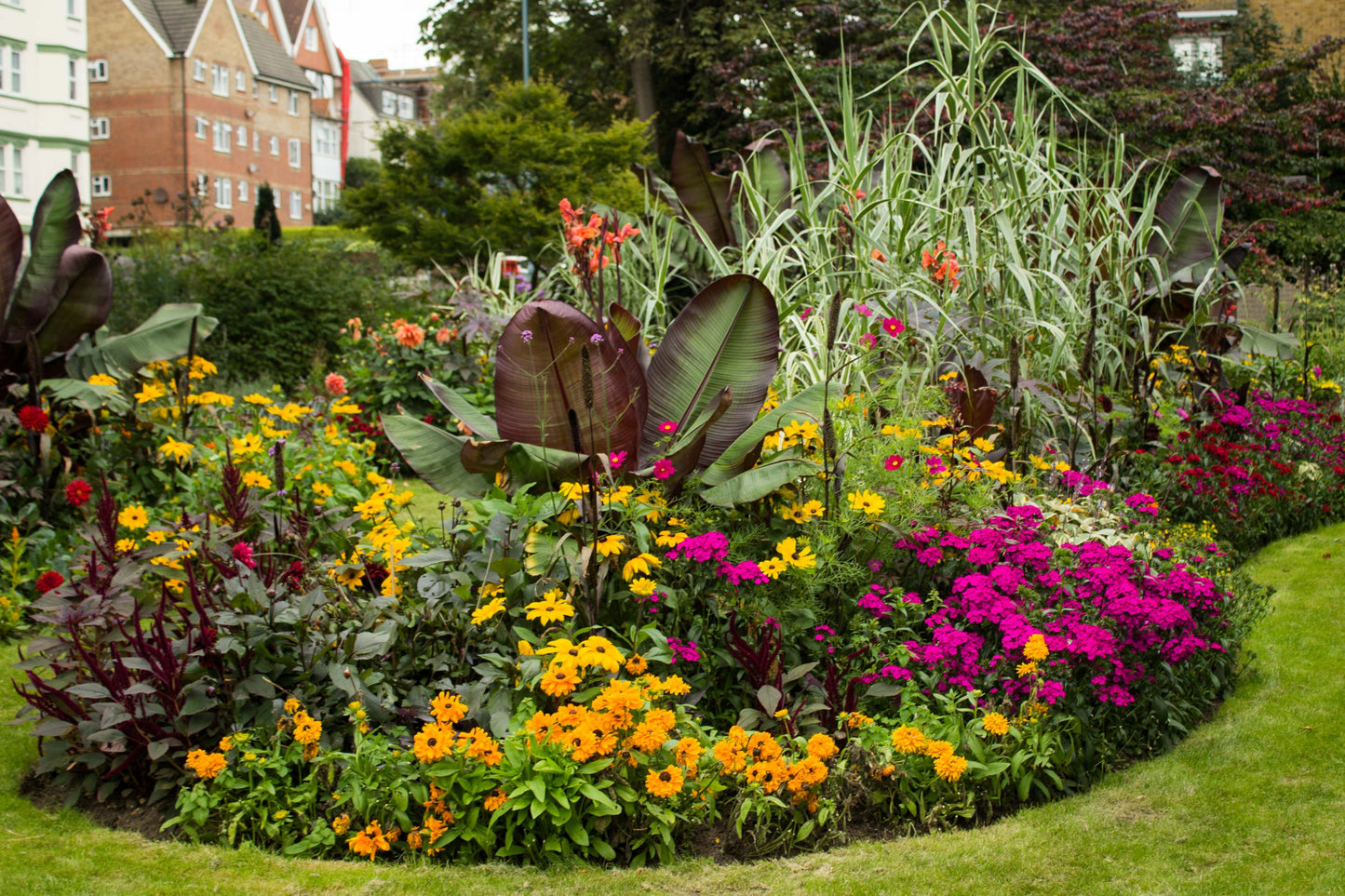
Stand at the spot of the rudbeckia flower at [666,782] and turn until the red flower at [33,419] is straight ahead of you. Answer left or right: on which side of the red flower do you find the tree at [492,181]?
right

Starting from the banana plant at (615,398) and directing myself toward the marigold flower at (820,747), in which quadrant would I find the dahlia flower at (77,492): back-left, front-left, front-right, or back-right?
back-right

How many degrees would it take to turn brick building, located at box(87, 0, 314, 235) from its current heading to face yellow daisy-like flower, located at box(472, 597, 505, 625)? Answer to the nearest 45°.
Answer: approximately 45° to its right

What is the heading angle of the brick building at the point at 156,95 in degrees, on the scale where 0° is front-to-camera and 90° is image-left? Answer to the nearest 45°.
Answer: approximately 315°

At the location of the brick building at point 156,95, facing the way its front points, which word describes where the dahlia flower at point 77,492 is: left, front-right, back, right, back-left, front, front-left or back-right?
front-right

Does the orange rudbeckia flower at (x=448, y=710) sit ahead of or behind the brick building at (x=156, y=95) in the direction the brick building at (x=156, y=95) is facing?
ahead

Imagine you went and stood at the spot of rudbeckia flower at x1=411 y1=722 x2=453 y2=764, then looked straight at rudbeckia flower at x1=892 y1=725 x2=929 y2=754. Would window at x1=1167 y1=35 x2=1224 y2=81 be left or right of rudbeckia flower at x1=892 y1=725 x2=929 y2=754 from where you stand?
left

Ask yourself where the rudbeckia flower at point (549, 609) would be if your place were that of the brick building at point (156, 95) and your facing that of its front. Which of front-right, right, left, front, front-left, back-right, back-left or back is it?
front-right

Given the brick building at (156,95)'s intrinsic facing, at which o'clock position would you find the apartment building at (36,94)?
The apartment building is roughly at 2 o'clock from the brick building.
